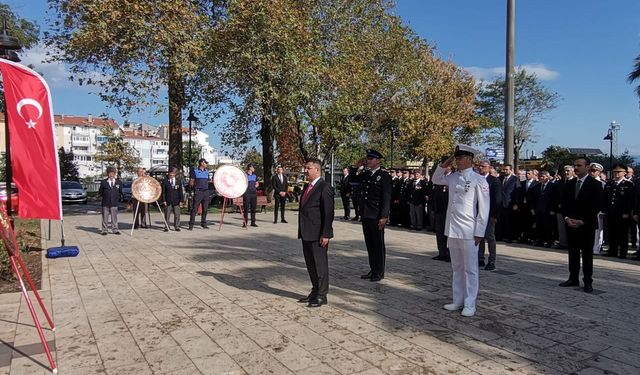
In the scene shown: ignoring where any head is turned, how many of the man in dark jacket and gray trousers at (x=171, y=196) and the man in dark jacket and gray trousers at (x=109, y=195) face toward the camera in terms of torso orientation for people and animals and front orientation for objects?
2

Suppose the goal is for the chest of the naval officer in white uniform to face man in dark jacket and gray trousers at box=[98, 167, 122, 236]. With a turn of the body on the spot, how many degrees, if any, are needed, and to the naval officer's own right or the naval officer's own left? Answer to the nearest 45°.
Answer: approximately 90° to the naval officer's own right

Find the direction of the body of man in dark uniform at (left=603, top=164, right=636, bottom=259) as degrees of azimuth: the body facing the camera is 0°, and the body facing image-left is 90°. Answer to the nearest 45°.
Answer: approximately 45°

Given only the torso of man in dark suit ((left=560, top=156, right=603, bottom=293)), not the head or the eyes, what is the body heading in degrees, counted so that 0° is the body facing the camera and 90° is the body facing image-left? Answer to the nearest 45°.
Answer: approximately 45°

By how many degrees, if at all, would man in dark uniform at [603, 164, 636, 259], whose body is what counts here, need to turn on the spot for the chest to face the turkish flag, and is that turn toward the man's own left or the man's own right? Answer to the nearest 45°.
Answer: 0° — they already face it

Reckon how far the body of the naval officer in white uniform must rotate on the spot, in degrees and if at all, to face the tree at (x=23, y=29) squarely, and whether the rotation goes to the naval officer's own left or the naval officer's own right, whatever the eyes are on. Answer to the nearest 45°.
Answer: approximately 90° to the naval officer's own right

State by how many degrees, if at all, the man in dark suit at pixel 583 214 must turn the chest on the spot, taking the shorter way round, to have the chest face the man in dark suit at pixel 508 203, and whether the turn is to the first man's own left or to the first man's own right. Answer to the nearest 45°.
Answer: approximately 135° to the first man's own right
